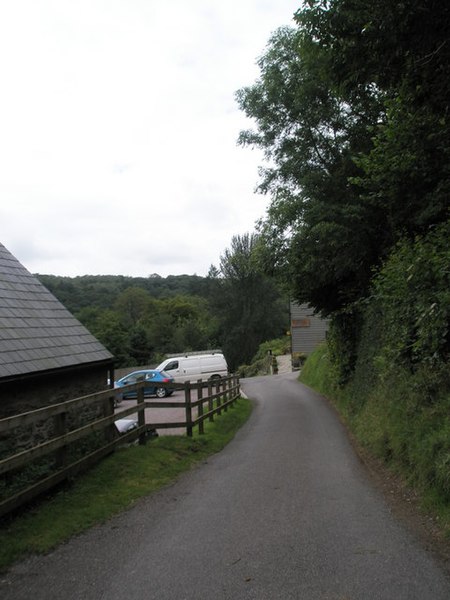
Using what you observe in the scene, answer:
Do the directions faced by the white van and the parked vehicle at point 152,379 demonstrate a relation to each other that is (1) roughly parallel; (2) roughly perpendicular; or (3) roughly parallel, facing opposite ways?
roughly parallel

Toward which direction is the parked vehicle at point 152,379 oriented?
to the viewer's left

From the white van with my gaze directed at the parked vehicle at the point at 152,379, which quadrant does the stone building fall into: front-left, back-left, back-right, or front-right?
front-left

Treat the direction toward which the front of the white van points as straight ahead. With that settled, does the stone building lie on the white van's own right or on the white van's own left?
on the white van's own left

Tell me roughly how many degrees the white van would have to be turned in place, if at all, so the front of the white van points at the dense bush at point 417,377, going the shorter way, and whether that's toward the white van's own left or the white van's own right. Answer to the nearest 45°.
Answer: approximately 90° to the white van's own left

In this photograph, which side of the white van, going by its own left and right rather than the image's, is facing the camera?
left

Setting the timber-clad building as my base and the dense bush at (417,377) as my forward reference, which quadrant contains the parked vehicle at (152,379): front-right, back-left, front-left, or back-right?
front-right

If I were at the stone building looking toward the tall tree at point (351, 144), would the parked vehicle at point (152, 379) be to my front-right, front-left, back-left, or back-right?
front-left

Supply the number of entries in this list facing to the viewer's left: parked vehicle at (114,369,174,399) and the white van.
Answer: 2
